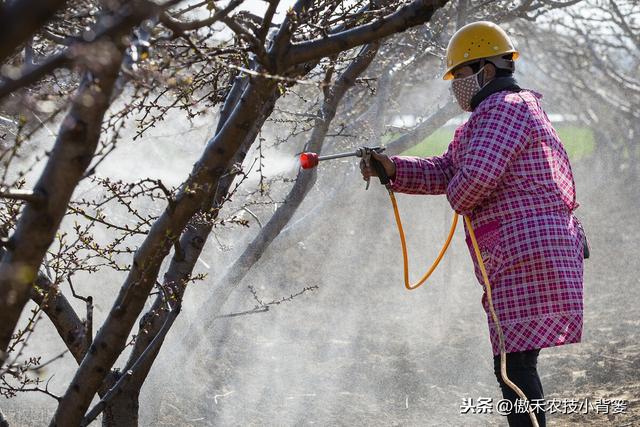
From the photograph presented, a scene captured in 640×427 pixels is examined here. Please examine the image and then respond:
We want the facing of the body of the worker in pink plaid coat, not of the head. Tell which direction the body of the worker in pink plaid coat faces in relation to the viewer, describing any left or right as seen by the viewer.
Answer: facing to the left of the viewer

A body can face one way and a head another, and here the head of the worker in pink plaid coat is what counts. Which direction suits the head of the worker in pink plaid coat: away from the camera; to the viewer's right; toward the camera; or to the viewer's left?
to the viewer's left
